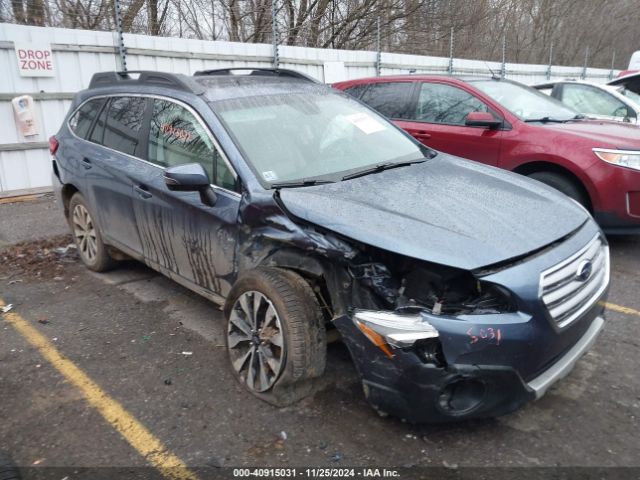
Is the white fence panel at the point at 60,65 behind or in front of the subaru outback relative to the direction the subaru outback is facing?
behind

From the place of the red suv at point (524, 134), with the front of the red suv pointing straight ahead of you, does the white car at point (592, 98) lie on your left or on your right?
on your left

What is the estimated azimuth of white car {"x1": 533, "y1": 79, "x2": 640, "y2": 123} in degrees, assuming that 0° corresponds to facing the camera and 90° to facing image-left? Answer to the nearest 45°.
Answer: approximately 315°

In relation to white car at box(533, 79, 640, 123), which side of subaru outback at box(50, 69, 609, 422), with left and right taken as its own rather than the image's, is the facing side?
left

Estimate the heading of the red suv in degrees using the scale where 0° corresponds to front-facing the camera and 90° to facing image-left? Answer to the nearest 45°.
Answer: approximately 315°

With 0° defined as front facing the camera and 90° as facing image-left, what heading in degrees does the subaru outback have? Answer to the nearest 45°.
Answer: approximately 315°
